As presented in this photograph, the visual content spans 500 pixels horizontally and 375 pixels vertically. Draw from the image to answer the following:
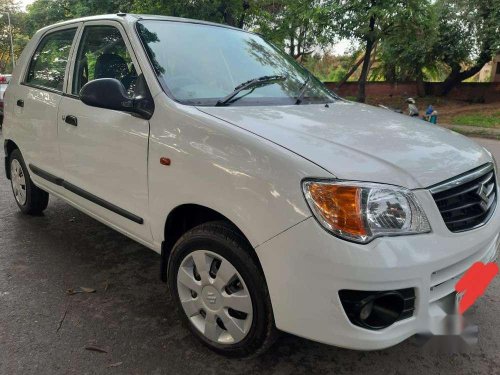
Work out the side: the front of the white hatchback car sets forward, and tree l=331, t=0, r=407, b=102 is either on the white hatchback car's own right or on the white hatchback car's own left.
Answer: on the white hatchback car's own left

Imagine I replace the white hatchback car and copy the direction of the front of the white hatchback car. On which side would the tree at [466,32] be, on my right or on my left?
on my left

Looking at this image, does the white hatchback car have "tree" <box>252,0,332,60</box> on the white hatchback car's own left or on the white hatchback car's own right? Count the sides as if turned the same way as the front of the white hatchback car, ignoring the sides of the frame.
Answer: on the white hatchback car's own left

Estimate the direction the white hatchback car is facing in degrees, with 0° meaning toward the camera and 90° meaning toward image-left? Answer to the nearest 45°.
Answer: approximately 315°

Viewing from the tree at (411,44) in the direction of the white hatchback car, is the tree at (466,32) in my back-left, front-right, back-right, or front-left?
back-left

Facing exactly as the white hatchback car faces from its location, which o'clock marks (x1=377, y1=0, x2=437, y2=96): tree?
The tree is roughly at 8 o'clock from the white hatchback car.

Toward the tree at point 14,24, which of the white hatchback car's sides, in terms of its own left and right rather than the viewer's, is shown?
back
